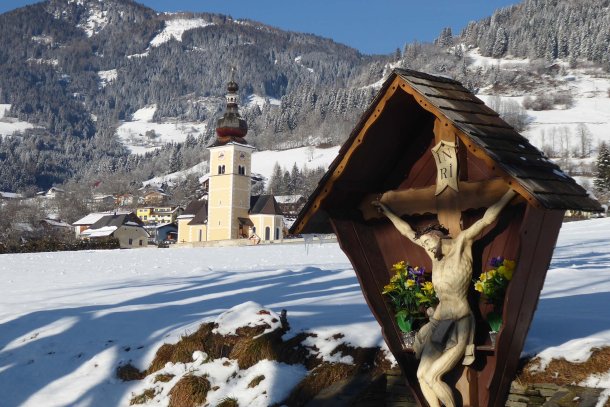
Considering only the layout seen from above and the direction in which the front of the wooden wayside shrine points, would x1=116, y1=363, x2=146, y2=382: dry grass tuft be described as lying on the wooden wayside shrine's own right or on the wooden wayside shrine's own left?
on the wooden wayside shrine's own right

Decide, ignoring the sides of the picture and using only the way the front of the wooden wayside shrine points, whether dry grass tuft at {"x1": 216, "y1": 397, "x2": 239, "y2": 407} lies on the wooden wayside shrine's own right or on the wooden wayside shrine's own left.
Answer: on the wooden wayside shrine's own right

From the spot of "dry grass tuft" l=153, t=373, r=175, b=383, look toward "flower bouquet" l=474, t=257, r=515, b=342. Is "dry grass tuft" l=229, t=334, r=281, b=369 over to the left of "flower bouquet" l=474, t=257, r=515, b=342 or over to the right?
left

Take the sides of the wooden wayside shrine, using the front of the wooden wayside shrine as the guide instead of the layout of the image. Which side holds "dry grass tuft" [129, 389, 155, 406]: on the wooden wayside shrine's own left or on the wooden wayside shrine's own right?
on the wooden wayside shrine's own right

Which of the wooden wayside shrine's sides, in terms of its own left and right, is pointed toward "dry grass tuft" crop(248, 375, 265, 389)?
right

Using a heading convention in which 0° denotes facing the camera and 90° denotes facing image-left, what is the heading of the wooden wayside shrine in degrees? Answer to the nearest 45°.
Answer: approximately 45°

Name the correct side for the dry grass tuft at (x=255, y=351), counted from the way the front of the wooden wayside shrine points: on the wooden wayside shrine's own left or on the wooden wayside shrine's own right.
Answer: on the wooden wayside shrine's own right
